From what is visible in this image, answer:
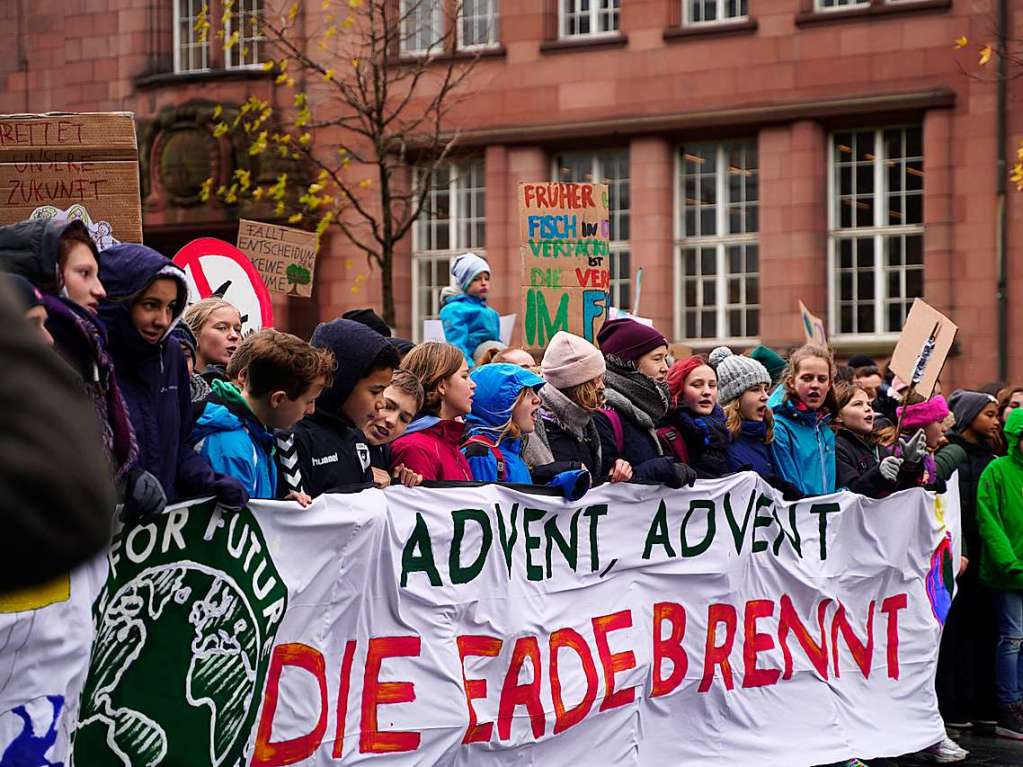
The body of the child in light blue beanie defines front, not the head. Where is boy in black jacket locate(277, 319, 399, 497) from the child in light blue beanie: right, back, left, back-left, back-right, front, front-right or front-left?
front-right

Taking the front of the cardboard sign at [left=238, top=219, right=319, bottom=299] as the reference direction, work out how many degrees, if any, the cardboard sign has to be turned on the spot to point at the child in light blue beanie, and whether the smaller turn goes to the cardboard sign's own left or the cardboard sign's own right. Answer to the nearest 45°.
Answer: approximately 90° to the cardboard sign's own left

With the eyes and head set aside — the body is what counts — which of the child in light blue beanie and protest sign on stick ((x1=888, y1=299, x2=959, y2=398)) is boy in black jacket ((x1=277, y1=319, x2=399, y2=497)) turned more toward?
the protest sign on stick

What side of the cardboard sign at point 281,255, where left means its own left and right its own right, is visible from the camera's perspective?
front

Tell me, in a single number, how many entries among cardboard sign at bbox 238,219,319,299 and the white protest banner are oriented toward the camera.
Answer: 2

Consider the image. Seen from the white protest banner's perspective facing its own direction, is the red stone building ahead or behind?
behind

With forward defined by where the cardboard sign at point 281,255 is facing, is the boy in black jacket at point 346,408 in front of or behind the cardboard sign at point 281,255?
in front
